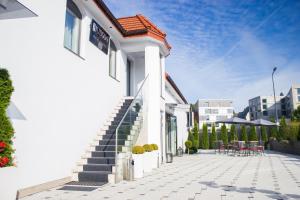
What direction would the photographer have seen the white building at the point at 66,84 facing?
facing the viewer and to the right of the viewer

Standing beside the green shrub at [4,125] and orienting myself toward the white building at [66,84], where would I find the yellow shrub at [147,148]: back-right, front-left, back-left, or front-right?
front-right

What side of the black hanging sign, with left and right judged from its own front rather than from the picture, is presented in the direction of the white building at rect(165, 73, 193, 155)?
left

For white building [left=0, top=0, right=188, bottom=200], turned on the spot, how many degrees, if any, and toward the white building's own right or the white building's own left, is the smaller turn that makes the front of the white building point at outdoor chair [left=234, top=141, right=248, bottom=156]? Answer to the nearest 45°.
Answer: approximately 90° to the white building's own left

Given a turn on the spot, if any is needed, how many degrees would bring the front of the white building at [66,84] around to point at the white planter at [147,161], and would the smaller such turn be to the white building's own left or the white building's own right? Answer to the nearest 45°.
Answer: approximately 90° to the white building's own left

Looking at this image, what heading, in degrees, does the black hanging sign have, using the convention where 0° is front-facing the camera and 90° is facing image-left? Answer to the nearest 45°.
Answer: approximately 315°
